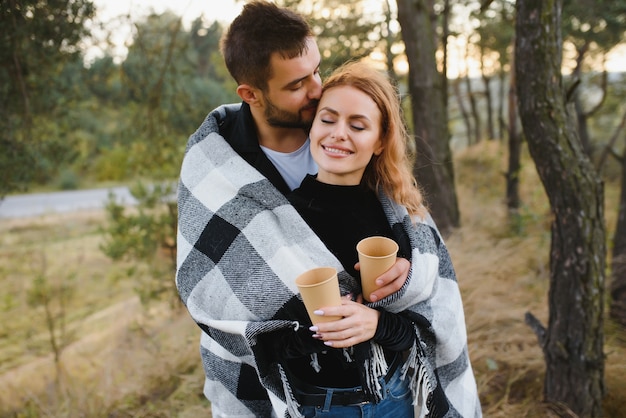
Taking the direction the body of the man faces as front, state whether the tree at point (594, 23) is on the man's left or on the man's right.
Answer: on the man's left

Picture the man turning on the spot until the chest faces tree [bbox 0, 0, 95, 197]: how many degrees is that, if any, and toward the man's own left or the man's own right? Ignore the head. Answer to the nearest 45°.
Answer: approximately 180°

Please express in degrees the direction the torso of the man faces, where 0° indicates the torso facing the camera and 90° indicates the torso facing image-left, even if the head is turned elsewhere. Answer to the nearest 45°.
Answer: approximately 315°
